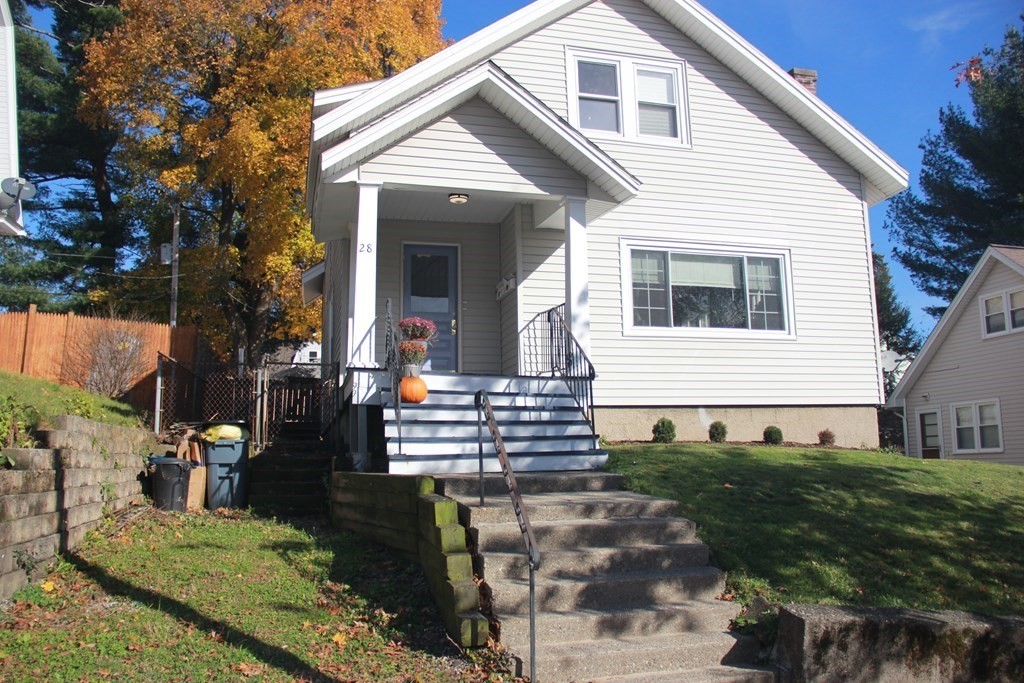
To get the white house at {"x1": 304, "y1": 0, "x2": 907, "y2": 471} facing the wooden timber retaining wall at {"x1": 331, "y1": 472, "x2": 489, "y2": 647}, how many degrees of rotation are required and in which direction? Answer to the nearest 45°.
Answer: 0° — it already faces it

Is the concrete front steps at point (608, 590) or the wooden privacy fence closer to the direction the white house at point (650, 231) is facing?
the concrete front steps

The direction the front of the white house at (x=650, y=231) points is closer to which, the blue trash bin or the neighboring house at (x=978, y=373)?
the blue trash bin

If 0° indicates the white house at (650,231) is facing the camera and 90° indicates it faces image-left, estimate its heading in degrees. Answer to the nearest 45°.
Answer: approximately 0°

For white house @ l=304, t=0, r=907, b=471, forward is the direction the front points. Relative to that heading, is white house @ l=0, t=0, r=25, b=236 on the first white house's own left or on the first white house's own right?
on the first white house's own right

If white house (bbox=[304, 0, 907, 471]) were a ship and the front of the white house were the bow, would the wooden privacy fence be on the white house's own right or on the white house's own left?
on the white house's own right

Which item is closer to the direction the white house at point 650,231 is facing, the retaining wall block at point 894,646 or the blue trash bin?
the retaining wall block

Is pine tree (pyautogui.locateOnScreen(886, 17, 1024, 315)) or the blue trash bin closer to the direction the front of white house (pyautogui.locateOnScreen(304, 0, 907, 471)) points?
the blue trash bin

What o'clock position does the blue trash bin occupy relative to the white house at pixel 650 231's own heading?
The blue trash bin is roughly at 2 o'clock from the white house.

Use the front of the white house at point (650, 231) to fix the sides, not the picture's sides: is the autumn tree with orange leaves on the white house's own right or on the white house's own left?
on the white house's own right
